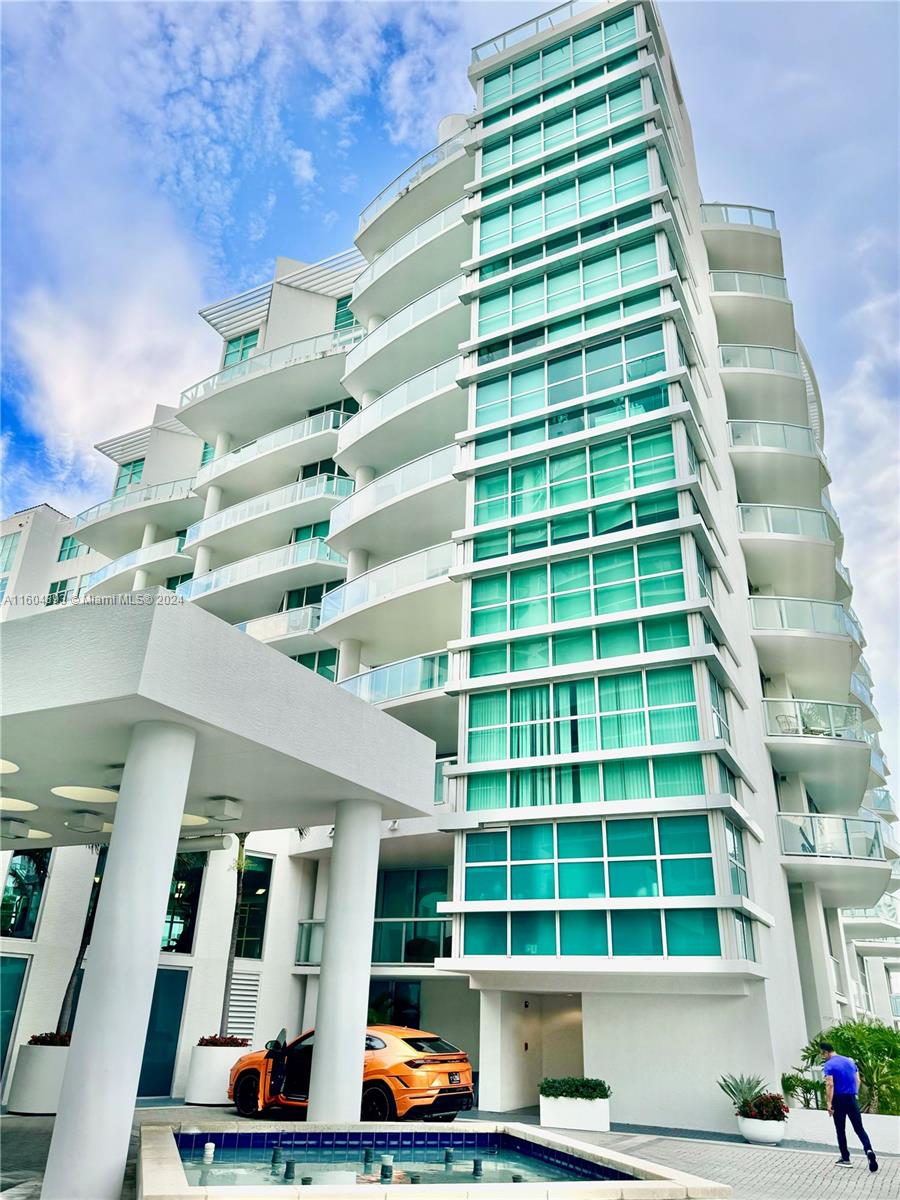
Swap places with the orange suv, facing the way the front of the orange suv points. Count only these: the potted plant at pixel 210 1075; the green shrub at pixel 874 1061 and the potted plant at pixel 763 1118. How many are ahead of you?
1

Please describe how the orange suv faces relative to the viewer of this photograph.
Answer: facing away from the viewer and to the left of the viewer

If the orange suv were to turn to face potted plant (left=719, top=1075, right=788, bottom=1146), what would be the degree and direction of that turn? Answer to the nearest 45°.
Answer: approximately 135° to its right

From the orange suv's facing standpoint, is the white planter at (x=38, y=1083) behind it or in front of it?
in front

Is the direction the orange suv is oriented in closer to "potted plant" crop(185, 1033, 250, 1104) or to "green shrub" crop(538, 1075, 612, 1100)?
the potted plant

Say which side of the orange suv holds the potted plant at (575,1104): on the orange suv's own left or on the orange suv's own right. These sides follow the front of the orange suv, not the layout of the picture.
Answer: on the orange suv's own right

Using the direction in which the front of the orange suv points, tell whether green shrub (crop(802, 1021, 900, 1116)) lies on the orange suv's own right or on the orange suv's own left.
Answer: on the orange suv's own right

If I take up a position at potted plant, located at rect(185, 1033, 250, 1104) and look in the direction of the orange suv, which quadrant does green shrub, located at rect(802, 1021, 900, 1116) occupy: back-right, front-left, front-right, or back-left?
front-left

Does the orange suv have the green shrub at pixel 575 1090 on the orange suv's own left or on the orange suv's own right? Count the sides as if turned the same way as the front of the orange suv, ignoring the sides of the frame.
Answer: on the orange suv's own right

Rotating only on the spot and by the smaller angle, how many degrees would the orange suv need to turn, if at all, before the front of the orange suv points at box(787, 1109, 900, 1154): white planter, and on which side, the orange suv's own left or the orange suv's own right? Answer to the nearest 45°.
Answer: approximately 135° to the orange suv's own right
